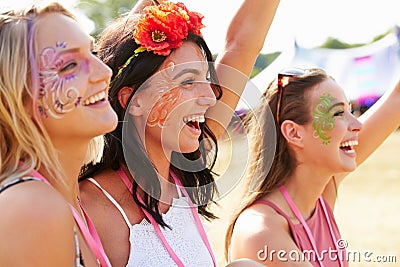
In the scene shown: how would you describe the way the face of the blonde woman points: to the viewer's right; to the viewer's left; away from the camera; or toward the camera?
to the viewer's right

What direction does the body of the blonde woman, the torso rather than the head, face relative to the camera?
to the viewer's right

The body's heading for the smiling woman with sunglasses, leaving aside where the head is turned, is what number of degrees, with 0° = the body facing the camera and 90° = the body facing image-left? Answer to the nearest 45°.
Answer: approximately 315°

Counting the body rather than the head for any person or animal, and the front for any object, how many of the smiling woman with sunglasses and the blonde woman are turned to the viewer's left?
0

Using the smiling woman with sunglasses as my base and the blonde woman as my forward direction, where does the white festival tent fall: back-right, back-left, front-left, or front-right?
back-right

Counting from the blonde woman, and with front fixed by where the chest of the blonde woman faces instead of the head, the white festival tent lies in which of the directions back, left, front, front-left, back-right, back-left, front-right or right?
front-left

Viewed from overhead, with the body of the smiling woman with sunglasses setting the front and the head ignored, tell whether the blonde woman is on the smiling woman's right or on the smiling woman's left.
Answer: on the smiling woman's right

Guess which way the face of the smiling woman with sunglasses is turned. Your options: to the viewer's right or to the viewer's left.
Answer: to the viewer's right
